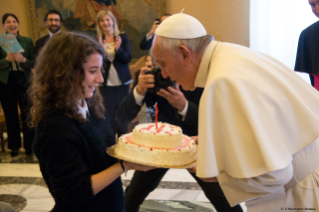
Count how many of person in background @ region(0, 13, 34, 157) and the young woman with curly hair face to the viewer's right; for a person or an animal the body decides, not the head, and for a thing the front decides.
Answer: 1

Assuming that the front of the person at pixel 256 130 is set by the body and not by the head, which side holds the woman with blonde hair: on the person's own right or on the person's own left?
on the person's own right

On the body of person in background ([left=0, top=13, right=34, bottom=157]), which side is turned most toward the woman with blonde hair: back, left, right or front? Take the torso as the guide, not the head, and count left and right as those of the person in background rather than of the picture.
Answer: left

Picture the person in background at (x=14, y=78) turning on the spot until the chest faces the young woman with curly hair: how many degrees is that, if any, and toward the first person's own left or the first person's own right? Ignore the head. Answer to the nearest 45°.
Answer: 0° — they already face them

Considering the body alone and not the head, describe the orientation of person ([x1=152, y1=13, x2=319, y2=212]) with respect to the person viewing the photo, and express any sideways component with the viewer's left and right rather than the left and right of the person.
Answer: facing to the left of the viewer

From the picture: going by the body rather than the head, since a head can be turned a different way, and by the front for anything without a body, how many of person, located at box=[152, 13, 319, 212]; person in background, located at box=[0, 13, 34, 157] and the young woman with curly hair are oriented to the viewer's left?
1

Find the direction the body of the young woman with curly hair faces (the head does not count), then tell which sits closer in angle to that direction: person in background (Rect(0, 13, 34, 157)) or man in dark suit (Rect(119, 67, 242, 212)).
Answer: the man in dark suit

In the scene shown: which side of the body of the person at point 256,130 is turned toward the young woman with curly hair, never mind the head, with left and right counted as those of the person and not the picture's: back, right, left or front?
front

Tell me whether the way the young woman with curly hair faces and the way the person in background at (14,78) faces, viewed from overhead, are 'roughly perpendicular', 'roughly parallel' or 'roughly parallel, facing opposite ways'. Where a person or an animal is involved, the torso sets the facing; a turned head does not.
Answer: roughly perpendicular

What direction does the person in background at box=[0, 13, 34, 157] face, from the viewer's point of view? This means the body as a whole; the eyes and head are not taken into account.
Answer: toward the camera
